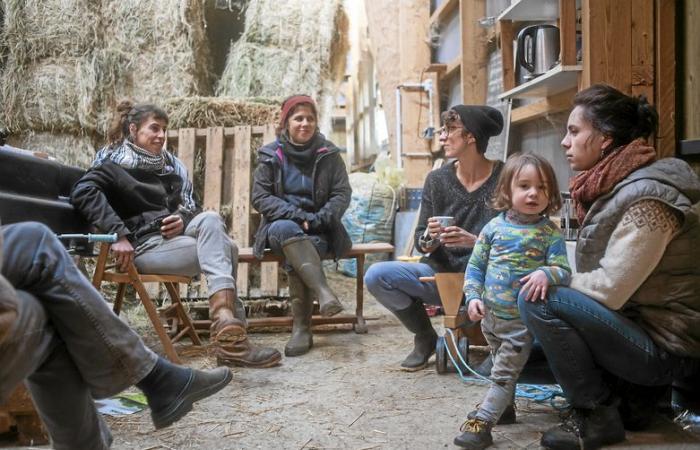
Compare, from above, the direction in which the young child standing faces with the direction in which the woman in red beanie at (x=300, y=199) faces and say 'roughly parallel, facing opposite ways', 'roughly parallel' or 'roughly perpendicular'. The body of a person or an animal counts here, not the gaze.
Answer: roughly parallel

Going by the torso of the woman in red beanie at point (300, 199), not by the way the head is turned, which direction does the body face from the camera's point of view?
toward the camera

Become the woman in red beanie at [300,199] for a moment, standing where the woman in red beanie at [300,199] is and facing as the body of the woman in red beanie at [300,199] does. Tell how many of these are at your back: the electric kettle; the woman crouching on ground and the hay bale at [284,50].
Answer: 1

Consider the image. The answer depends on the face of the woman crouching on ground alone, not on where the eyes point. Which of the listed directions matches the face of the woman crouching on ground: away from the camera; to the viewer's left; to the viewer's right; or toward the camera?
to the viewer's left

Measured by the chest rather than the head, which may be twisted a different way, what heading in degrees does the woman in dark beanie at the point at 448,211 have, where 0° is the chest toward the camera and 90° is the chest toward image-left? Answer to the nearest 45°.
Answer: approximately 45°

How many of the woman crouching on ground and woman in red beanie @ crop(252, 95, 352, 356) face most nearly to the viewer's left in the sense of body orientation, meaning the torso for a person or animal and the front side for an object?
1

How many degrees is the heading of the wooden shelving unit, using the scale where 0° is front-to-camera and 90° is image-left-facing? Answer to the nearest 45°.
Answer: approximately 45°

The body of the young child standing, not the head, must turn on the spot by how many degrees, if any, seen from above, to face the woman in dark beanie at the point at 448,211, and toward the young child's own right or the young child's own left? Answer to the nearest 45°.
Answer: approximately 180°

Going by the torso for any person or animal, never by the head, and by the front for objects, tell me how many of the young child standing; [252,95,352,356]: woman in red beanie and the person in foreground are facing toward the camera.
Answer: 2

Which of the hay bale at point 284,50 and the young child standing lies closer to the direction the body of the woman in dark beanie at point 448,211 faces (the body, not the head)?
the young child standing

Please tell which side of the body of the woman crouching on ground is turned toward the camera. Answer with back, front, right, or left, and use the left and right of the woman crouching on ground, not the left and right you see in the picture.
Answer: left

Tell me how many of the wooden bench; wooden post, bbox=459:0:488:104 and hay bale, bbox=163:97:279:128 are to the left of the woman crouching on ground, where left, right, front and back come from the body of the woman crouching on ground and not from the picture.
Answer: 0

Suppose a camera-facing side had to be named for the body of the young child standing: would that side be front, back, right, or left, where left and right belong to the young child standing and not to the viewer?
front

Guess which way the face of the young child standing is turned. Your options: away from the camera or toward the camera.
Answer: toward the camera

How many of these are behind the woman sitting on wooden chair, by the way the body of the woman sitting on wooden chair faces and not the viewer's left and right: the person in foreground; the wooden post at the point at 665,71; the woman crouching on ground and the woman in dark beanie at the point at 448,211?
0

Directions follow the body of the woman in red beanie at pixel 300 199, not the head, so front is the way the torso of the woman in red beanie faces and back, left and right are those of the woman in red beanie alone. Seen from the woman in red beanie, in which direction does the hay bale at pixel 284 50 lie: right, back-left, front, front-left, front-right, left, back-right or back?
back

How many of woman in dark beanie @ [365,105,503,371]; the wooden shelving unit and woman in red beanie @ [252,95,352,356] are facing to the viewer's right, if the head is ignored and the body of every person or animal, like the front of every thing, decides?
0

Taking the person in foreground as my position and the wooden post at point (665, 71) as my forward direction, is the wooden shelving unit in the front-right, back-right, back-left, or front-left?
front-left
